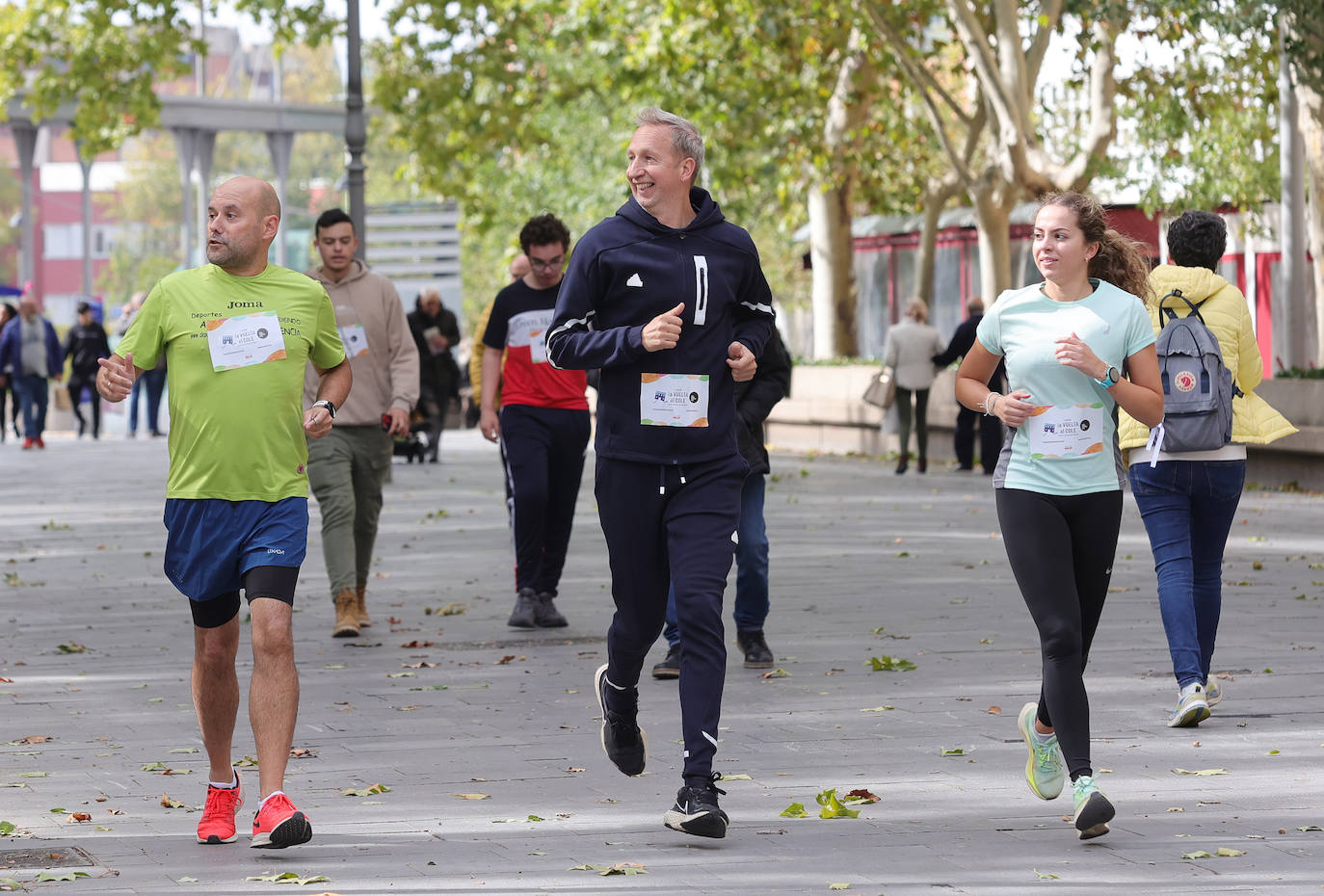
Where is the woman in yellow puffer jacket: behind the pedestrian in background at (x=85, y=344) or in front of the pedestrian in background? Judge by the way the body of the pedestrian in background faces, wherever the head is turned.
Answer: in front

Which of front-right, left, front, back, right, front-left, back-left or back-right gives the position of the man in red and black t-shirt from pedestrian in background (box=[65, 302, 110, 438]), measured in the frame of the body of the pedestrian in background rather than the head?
front

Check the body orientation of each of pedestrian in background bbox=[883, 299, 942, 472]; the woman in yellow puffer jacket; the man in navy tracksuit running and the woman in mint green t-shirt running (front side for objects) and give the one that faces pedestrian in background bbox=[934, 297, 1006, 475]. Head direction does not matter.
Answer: the woman in yellow puffer jacket

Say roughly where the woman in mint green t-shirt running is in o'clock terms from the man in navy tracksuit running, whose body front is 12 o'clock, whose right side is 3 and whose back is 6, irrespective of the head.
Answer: The woman in mint green t-shirt running is roughly at 9 o'clock from the man in navy tracksuit running.

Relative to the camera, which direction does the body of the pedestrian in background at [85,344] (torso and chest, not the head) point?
toward the camera

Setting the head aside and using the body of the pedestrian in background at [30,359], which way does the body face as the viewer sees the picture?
toward the camera

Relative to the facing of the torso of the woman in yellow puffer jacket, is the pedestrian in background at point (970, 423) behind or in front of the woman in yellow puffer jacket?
in front

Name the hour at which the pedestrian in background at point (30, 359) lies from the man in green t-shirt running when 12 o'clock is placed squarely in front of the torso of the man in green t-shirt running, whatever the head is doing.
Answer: The pedestrian in background is roughly at 6 o'clock from the man in green t-shirt running.

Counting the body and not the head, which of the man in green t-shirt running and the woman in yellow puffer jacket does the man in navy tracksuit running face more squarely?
the man in green t-shirt running

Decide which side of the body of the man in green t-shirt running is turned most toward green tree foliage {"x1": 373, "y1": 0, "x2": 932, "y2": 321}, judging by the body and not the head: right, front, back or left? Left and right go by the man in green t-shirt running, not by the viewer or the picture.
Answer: back

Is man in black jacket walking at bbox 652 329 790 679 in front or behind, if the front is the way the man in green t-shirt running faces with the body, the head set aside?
behind

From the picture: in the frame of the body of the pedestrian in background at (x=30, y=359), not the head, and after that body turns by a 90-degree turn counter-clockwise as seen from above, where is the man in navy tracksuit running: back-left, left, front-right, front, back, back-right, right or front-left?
right

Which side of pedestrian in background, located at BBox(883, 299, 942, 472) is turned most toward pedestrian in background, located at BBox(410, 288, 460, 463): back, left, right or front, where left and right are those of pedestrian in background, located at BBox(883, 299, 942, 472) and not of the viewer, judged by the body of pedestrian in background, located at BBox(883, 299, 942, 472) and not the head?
left
